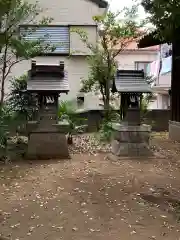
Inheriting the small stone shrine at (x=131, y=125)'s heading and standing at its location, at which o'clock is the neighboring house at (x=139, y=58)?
The neighboring house is roughly at 6 o'clock from the small stone shrine.

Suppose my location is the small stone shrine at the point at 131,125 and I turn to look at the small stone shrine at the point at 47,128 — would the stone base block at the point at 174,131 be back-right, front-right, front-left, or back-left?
back-right

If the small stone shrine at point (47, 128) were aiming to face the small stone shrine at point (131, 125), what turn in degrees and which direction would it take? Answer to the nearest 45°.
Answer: approximately 90° to its left

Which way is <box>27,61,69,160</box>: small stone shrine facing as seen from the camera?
toward the camera

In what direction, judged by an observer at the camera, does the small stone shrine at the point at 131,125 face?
facing the viewer

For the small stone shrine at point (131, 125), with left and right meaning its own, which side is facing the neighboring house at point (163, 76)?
back

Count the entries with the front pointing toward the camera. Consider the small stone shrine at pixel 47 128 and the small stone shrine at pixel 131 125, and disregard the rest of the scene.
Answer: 2

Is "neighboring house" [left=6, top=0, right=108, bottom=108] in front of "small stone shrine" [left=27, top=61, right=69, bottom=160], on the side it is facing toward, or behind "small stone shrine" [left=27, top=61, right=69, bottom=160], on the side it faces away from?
behind

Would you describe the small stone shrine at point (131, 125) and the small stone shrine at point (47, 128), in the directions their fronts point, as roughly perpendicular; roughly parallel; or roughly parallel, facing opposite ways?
roughly parallel

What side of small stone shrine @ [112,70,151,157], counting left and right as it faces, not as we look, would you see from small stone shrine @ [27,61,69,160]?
right

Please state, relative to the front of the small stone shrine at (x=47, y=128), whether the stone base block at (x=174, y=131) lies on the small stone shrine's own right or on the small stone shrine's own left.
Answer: on the small stone shrine's own left
